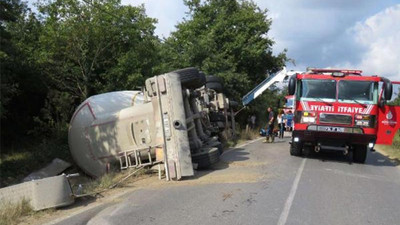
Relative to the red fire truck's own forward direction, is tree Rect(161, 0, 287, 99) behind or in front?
behind

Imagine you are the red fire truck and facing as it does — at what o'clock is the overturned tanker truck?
The overturned tanker truck is roughly at 2 o'clock from the red fire truck.

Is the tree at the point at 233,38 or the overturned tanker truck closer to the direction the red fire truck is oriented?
the overturned tanker truck

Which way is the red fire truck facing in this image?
toward the camera

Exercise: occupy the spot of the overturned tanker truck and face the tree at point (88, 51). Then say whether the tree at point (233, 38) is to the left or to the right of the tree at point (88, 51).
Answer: right
